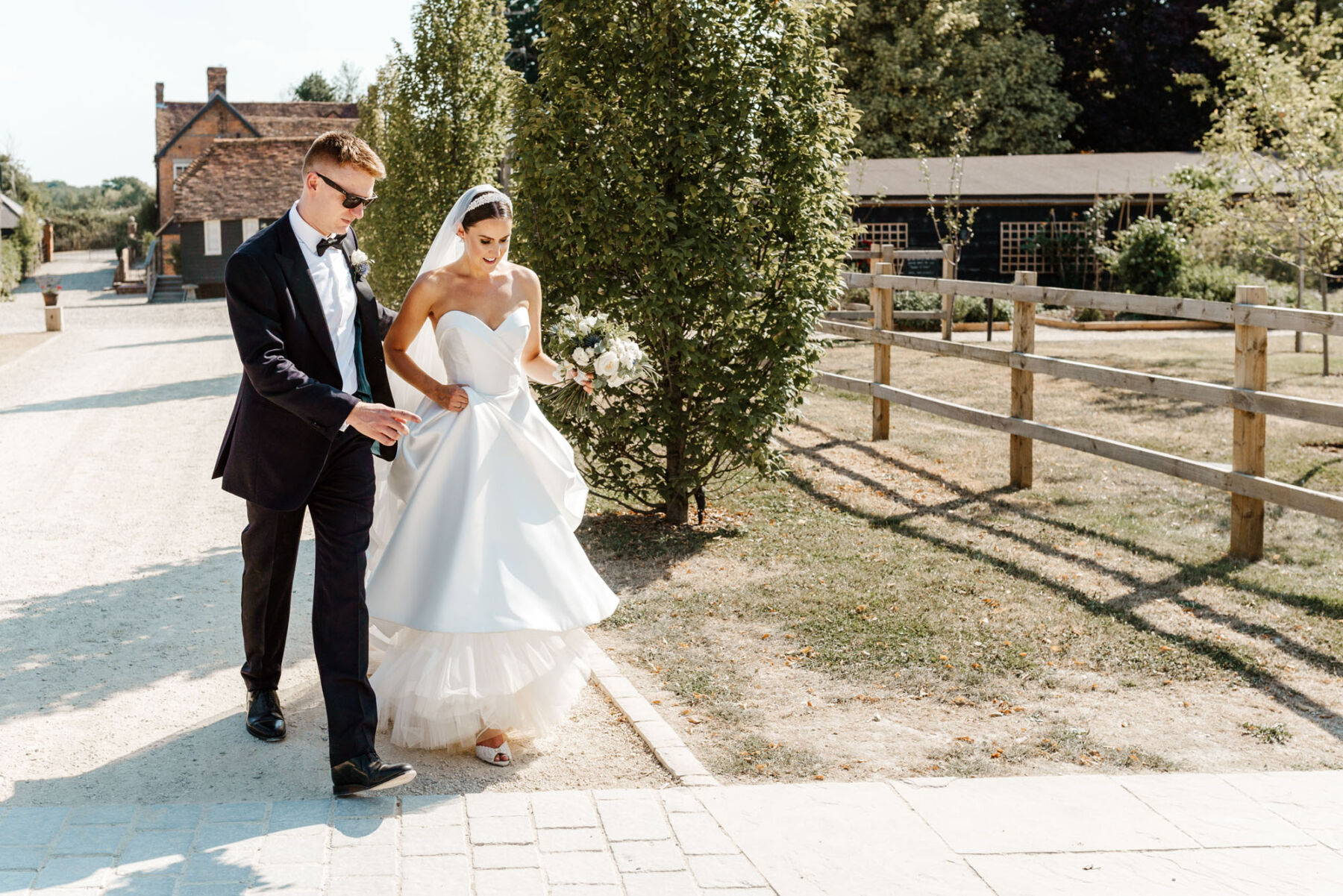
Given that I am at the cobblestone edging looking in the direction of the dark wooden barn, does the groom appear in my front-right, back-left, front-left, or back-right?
back-left

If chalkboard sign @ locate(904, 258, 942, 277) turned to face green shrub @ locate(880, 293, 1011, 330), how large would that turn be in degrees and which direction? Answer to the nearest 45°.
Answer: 0° — it already faces it

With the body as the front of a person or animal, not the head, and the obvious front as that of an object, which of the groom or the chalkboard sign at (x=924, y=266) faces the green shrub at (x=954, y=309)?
the chalkboard sign

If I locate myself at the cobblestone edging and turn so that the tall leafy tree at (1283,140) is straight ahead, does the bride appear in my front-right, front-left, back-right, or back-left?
back-left

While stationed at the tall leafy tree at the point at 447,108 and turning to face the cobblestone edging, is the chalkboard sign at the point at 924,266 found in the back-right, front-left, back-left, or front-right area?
back-left

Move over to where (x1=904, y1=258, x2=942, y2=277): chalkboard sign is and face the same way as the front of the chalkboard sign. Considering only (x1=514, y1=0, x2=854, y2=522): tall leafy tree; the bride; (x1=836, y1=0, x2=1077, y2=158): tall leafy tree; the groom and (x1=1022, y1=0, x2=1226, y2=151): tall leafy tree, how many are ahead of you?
3

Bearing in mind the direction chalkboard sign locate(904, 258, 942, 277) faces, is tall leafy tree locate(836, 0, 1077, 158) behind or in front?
behind
